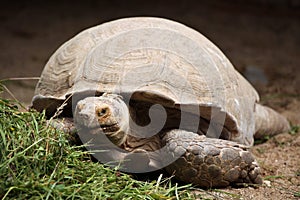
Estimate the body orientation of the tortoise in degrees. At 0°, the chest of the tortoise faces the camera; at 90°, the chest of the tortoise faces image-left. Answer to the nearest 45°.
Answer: approximately 45°
